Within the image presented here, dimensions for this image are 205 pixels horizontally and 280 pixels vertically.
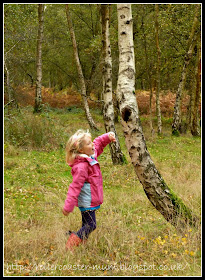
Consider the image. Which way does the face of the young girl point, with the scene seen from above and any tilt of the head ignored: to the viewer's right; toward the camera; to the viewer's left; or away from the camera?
to the viewer's right

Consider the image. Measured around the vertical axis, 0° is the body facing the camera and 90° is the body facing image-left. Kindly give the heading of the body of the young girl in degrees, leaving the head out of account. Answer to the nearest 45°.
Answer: approximately 270°

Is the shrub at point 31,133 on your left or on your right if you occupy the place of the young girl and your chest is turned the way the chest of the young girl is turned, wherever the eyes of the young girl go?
on your left

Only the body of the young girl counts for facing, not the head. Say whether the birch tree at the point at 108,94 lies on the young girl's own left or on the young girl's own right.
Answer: on the young girl's own left
